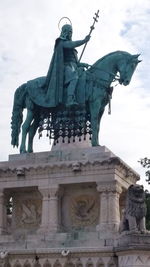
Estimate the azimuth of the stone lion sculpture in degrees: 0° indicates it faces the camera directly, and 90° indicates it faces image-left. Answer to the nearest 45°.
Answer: approximately 315°

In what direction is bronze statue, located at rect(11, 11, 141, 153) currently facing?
to the viewer's right

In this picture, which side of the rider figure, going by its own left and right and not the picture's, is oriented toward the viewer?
right
